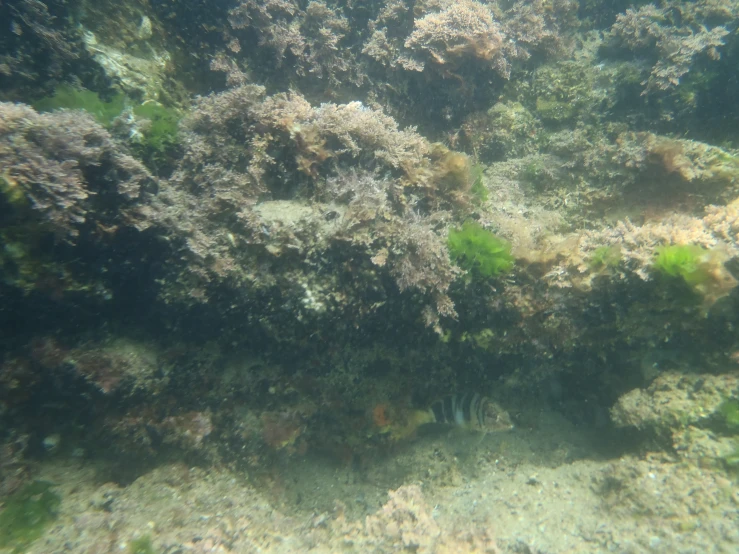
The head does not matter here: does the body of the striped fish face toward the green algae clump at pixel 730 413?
yes

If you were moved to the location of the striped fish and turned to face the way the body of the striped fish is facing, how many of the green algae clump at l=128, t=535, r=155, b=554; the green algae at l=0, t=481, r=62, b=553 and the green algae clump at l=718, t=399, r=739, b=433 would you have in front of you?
1

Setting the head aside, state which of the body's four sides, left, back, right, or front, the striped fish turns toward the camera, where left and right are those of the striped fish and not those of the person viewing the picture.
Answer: right

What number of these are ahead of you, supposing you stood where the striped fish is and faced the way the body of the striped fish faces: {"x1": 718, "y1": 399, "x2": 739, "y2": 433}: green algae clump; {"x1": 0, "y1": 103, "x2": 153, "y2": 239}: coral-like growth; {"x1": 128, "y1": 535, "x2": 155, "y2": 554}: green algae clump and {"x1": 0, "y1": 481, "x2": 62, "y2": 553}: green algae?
1

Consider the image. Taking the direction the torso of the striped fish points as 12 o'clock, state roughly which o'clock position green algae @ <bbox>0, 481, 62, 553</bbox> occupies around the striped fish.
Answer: The green algae is roughly at 5 o'clock from the striped fish.
